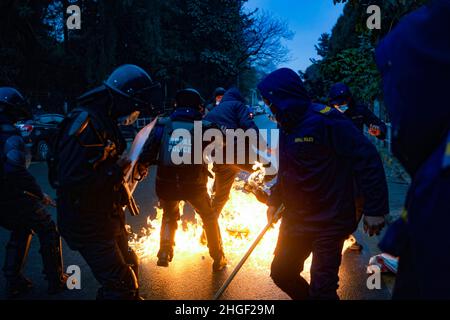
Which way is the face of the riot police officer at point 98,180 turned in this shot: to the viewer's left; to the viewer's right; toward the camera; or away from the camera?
to the viewer's right

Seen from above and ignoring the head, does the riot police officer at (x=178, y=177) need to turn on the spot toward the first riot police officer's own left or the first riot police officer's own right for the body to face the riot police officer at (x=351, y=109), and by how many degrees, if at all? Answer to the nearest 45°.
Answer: approximately 45° to the first riot police officer's own right

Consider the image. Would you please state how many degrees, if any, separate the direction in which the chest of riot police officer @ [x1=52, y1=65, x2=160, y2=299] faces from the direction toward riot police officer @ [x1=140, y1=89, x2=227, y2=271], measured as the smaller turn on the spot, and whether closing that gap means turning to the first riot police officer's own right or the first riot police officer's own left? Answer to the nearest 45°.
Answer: approximately 45° to the first riot police officer's own left

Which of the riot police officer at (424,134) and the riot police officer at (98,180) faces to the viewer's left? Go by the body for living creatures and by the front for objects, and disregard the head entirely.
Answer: the riot police officer at (424,134)

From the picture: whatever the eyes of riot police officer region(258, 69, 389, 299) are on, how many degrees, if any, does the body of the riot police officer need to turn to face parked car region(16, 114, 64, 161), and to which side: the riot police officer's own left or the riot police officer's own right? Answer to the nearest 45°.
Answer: approximately 90° to the riot police officer's own right

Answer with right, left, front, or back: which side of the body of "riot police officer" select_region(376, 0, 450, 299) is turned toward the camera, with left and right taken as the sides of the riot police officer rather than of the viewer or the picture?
left

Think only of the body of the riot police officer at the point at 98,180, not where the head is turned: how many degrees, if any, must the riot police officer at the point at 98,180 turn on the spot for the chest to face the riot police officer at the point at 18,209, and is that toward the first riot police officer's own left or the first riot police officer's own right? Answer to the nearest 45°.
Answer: approximately 135° to the first riot police officer's own left

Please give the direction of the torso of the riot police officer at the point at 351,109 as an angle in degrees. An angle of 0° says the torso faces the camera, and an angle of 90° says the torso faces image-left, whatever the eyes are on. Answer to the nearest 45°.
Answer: approximately 45°

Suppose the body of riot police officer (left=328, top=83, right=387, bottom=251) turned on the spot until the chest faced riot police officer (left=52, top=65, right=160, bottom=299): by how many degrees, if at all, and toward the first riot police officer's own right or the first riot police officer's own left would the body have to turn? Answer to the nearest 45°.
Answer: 0° — they already face them

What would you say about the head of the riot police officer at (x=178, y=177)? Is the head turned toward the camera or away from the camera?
away from the camera

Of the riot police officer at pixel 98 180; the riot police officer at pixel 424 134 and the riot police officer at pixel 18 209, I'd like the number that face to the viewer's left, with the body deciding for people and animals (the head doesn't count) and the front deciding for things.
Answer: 1

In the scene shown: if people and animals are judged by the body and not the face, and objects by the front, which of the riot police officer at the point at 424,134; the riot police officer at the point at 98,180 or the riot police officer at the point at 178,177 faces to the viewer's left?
the riot police officer at the point at 424,134

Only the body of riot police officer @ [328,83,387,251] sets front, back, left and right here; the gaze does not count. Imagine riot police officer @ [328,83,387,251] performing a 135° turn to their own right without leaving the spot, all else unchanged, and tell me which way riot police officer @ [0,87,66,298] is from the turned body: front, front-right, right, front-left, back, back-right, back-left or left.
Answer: back-left

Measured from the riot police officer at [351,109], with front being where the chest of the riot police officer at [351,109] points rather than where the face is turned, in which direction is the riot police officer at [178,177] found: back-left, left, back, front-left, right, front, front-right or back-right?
front

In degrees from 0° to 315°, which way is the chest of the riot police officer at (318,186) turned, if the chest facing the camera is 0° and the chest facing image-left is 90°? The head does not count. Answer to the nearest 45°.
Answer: approximately 45°

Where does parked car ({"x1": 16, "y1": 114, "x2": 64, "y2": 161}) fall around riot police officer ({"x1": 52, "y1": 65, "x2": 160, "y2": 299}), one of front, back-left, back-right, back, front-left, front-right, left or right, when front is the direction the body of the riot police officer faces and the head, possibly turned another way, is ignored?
left
